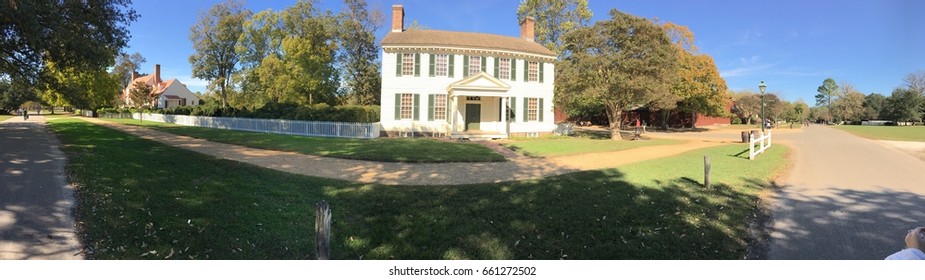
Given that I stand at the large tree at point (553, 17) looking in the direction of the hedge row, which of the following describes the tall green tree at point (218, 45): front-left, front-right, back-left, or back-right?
front-right

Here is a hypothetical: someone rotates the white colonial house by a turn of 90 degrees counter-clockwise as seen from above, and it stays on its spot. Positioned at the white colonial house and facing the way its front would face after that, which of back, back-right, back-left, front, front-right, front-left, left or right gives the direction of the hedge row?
back

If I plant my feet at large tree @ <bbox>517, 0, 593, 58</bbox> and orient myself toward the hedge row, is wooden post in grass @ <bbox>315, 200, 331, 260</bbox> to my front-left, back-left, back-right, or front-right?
front-left

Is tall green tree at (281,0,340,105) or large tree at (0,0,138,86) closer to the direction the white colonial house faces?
the large tree

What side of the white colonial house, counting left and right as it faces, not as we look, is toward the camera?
front

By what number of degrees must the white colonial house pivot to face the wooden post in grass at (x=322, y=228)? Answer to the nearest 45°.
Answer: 0° — it already faces it

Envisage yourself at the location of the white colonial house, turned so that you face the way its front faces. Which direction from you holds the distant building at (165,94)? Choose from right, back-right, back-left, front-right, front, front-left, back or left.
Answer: back-right

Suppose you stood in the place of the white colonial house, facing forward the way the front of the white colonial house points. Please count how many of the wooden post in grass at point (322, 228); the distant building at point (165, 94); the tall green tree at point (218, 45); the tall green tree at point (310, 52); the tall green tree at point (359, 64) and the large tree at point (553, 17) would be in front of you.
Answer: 1

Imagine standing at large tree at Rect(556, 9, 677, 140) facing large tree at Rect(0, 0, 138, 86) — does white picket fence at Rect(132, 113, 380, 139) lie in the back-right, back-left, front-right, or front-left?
front-right

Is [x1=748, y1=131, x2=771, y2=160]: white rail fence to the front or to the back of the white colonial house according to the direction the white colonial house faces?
to the front
